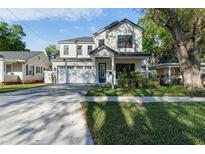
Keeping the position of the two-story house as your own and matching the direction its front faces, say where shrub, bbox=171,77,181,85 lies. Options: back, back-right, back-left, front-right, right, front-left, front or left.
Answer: left

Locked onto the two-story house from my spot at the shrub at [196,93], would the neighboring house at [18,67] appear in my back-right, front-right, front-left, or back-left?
front-left

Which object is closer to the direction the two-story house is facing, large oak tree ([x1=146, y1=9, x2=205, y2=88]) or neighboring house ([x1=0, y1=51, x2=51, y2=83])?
the large oak tree

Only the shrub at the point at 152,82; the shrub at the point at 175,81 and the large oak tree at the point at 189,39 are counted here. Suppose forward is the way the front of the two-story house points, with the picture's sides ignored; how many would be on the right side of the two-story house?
0

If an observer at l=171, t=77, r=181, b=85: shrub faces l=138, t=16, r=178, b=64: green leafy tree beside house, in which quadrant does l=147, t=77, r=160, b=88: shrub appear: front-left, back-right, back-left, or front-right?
back-left

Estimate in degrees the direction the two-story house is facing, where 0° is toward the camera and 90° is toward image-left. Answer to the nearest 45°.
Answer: approximately 0°

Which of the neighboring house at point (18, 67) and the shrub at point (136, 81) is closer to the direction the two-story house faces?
the shrub

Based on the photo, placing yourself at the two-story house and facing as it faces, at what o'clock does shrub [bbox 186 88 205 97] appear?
The shrub is roughly at 11 o'clock from the two-story house.

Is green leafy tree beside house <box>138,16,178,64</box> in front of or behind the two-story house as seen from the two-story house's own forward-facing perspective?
behind

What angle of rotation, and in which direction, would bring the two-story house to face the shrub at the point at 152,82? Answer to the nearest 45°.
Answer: approximately 45° to its left

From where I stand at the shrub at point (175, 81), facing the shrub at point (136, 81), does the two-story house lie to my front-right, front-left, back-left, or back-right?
front-right

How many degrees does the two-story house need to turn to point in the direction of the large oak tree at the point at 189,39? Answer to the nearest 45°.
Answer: approximately 45° to its left
